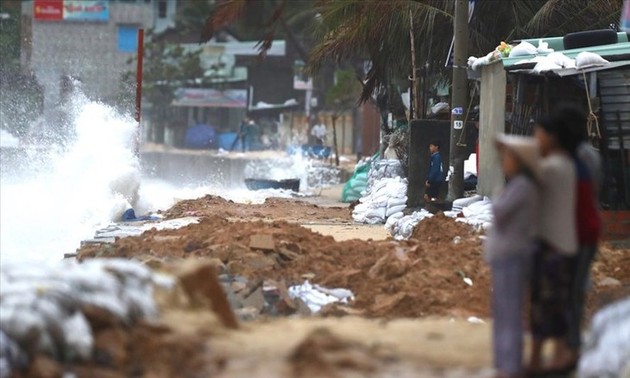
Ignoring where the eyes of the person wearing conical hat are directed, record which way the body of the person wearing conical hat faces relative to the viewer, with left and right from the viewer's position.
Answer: facing to the left of the viewer

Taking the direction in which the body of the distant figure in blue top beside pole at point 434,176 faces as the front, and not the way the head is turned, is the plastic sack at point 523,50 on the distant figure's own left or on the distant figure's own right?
on the distant figure's own left

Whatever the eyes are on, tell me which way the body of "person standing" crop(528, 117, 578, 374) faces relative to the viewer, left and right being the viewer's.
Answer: facing to the left of the viewer

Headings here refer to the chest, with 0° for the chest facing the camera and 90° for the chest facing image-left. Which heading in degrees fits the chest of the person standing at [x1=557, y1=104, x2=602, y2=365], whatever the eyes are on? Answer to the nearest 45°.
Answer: approximately 90°

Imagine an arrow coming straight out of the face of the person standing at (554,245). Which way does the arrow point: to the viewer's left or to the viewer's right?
to the viewer's left
